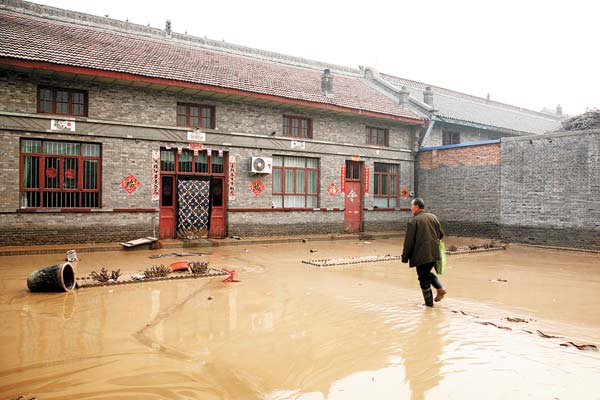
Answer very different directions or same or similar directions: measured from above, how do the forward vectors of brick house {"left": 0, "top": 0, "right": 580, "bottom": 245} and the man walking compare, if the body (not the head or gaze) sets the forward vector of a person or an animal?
very different directions

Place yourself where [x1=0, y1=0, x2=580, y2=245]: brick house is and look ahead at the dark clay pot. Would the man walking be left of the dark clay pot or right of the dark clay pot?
left

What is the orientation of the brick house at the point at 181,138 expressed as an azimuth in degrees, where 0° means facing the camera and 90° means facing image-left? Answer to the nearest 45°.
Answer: approximately 315°

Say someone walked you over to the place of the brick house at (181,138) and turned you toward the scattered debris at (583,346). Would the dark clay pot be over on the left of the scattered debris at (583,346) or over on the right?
right

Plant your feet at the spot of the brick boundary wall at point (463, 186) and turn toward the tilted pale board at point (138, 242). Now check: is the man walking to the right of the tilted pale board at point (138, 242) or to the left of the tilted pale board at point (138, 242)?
left

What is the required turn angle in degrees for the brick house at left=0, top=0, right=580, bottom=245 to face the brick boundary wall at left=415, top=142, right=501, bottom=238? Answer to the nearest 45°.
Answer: approximately 45° to its left
